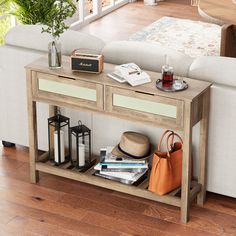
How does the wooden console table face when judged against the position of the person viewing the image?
facing the viewer and to the left of the viewer
